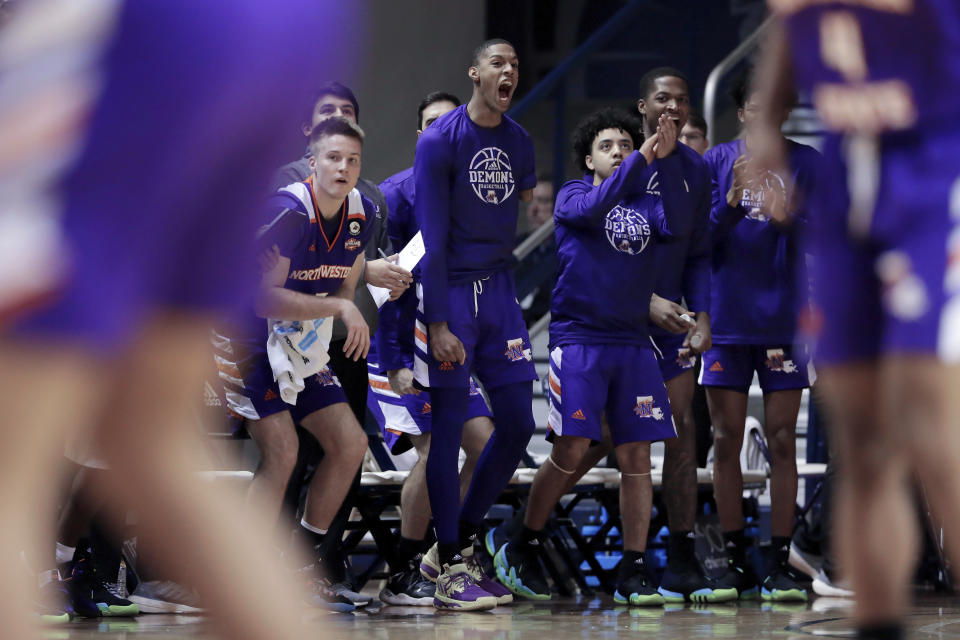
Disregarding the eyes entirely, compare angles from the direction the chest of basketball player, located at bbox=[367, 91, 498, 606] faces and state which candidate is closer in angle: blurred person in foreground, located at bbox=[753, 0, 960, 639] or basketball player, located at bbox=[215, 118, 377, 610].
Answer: the blurred person in foreground

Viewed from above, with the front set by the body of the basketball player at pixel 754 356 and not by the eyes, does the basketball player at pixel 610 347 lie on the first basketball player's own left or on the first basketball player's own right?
on the first basketball player's own right

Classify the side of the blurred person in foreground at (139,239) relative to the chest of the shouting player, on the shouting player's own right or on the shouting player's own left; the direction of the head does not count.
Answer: on the shouting player's own right

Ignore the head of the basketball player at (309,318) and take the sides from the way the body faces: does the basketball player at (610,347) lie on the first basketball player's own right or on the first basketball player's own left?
on the first basketball player's own left

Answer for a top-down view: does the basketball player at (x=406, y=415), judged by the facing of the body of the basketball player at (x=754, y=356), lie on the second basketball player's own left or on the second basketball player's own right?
on the second basketball player's own right
